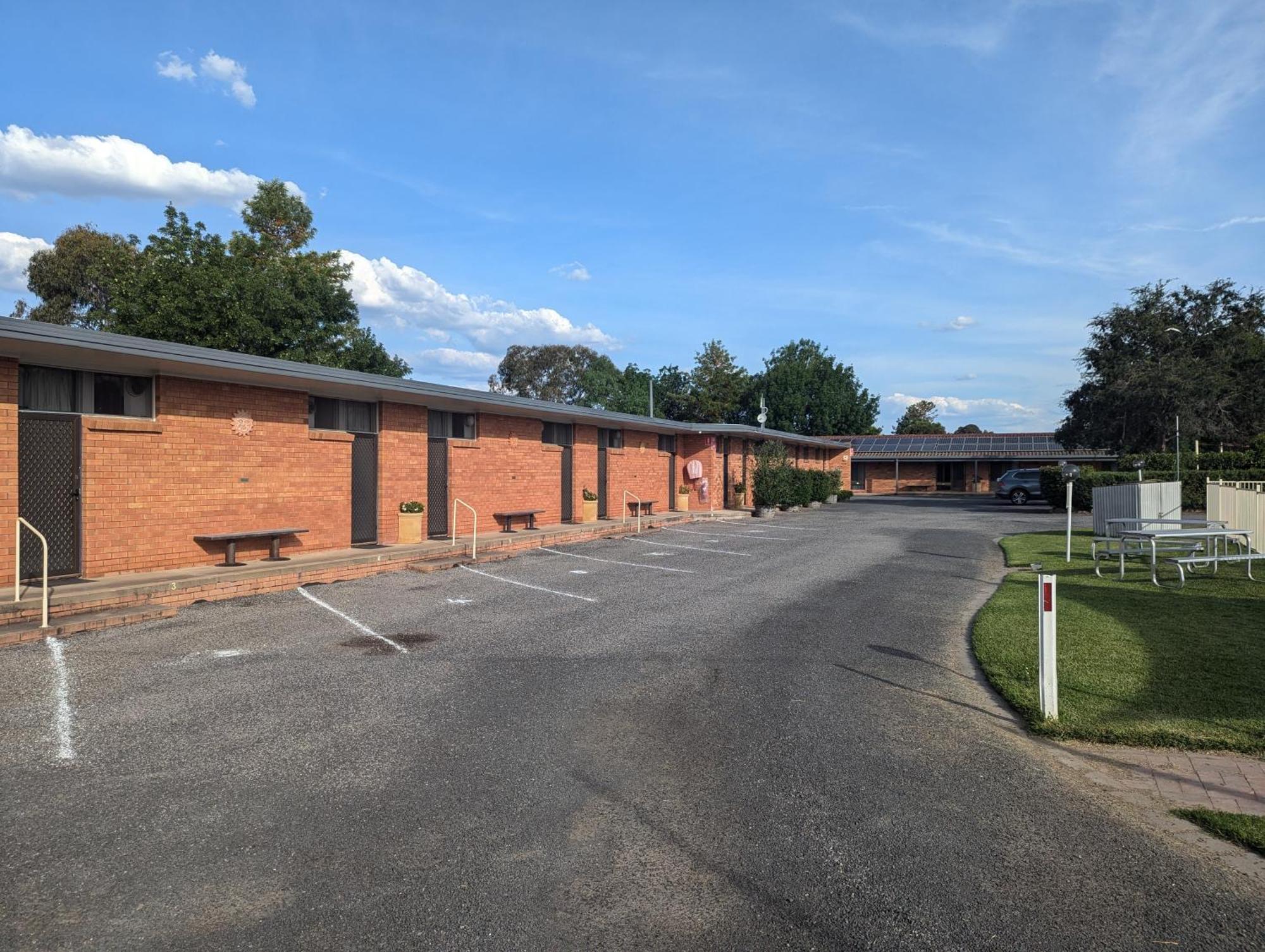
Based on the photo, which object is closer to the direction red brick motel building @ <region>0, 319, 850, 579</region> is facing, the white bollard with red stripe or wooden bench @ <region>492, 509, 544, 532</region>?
the white bollard with red stripe

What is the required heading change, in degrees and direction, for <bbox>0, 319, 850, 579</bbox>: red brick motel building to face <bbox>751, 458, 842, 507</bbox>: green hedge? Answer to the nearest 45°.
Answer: approximately 90° to its left

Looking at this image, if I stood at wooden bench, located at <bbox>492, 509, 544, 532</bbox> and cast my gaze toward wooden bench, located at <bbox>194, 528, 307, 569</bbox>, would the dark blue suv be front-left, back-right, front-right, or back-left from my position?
back-left

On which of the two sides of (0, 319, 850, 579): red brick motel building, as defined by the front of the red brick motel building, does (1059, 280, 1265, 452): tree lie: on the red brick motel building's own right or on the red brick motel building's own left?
on the red brick motel building's own left

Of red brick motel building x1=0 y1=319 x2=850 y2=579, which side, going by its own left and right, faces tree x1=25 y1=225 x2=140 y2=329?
back

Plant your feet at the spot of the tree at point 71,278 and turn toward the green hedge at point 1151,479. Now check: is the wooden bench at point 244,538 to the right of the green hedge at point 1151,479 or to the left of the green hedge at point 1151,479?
right

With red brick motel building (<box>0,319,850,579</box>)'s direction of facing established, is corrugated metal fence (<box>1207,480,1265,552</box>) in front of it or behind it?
in front

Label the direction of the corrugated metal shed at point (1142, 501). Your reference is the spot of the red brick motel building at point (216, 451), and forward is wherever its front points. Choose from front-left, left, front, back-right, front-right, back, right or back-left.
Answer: front-left

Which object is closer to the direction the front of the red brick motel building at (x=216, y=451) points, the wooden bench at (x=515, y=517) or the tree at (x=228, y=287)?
the wooden bench

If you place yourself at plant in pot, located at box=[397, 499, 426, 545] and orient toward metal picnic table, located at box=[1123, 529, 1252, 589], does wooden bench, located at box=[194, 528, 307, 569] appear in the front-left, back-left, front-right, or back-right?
back-right

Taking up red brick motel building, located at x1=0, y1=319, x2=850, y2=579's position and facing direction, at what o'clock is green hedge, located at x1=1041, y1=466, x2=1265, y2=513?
The green hedge is roughly at 10 o'clock from the red brick motel building.

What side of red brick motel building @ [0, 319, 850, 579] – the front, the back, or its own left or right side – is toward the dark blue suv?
left

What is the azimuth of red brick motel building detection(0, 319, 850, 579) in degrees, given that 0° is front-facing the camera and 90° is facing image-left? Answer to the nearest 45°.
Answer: approximately 315°
